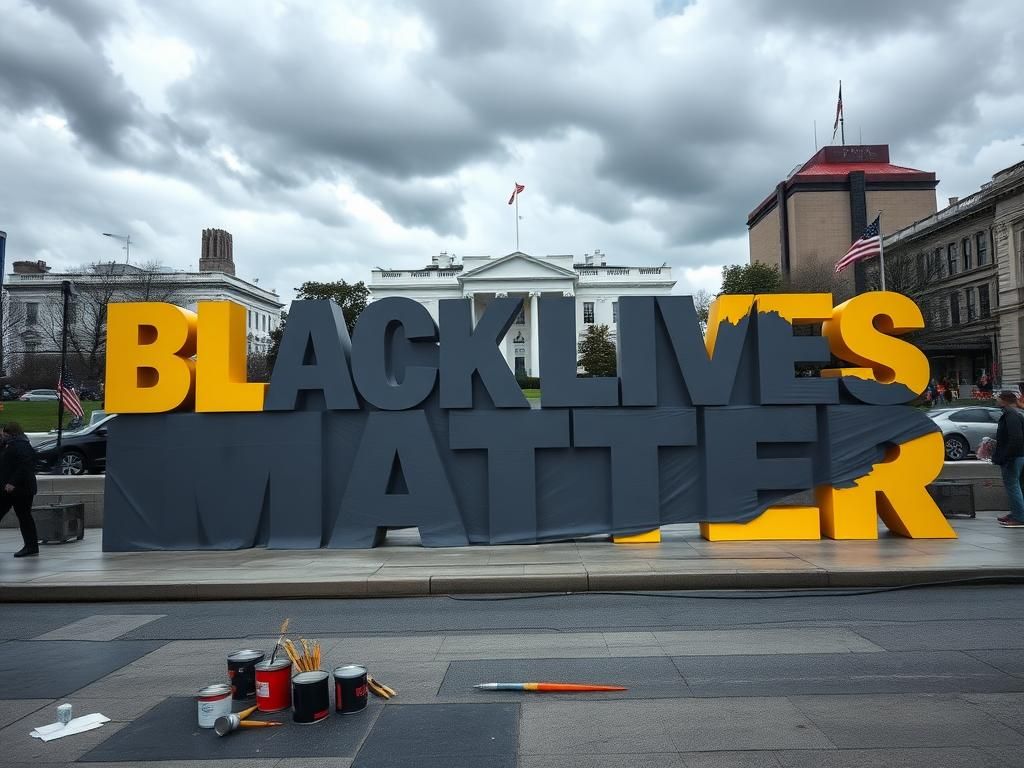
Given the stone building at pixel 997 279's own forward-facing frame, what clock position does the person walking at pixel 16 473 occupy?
The person walking is roughly at 11 o'clock from the stone building.

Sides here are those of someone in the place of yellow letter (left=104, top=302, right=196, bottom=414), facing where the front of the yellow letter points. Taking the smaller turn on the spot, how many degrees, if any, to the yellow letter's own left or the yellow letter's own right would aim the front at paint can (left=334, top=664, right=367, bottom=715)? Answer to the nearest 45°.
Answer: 0° — it already faces it

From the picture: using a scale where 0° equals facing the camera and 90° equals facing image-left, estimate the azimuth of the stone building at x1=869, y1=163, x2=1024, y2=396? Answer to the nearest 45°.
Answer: approximately 45°

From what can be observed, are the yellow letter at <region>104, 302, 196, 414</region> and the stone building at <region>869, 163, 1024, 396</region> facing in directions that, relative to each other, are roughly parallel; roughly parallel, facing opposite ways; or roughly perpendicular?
roughly perpendicular

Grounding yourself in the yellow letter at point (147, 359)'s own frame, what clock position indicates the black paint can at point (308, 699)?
The black paint can is roughly at 12 o'clock from the yellow letter.

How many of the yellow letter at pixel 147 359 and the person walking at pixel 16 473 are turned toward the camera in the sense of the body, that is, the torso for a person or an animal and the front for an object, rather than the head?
1

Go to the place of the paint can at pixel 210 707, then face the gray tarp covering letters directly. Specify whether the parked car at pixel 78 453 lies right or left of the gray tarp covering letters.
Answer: left

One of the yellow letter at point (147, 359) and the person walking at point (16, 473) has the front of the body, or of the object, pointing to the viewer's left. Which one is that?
the person walking

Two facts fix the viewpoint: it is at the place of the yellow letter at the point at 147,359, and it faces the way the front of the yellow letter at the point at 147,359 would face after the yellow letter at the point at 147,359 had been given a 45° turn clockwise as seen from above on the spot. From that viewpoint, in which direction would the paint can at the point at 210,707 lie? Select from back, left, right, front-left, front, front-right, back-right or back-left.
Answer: front-left

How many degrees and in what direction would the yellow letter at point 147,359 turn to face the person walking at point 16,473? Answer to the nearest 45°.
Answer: approximately 90° to its right

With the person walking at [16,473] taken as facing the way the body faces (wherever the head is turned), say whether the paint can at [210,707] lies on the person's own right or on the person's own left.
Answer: on the person's own left

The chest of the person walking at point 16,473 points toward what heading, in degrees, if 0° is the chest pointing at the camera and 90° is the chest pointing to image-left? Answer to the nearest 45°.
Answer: approximately 90°

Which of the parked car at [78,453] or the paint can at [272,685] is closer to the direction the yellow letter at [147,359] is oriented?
the paint can

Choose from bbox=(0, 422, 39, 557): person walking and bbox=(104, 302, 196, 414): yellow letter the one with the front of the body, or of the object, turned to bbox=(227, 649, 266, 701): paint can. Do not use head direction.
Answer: the yellow letter
